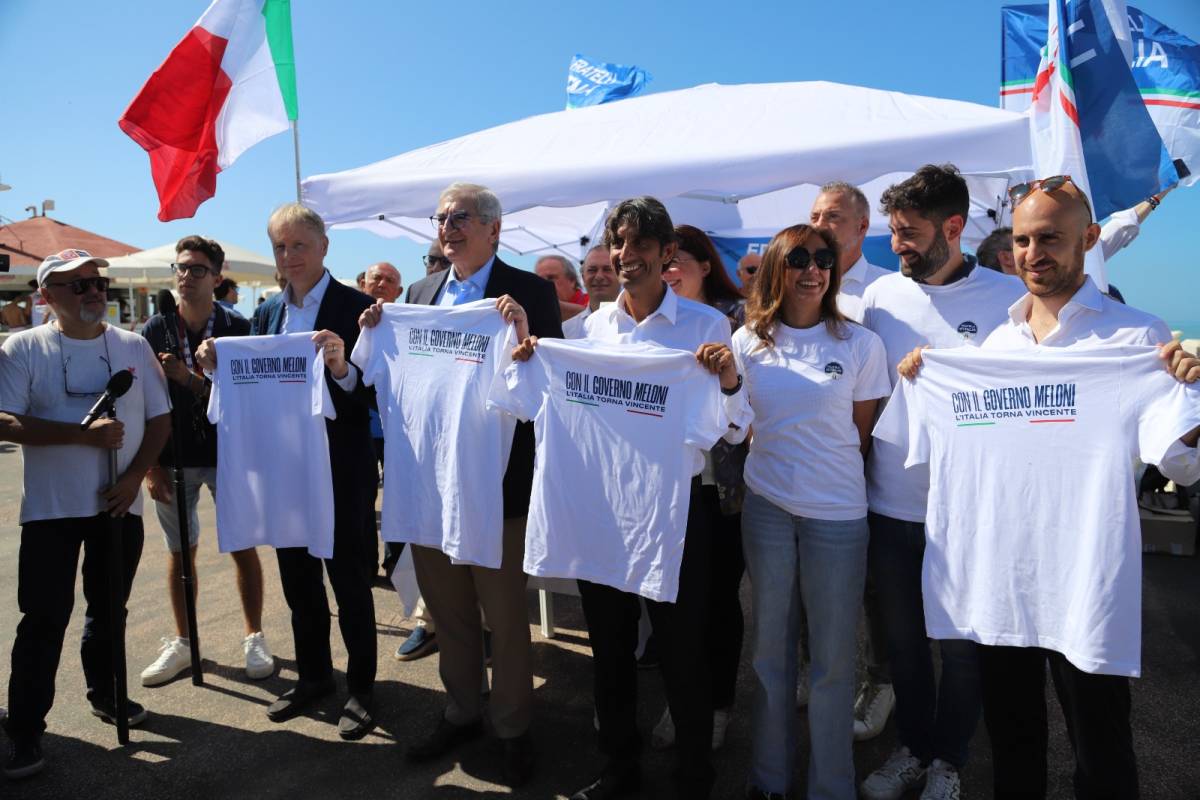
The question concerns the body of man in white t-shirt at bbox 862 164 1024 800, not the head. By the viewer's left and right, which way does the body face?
facing the viewer and to the left of the viewer

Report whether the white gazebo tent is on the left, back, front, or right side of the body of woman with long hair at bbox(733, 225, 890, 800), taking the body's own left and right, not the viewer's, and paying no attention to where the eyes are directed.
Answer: back

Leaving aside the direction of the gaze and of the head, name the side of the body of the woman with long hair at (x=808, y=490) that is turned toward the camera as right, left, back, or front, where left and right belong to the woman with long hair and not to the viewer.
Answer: front

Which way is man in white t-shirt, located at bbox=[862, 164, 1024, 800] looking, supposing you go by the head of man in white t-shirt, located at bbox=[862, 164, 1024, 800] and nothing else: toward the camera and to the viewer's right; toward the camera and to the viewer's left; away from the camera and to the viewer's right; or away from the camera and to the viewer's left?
toward the camera and to the viewer's left

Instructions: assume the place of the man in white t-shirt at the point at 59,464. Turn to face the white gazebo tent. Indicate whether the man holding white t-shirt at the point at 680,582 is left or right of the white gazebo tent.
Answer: right

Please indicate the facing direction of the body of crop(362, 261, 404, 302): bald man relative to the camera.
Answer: toward the camera

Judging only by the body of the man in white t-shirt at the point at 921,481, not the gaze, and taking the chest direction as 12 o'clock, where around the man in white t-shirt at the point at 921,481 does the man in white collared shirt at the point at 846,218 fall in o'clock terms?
the man in white collared shirt at the point at 846,218 is roughly at 4 o'clock from the man in white t-shirt at the point at 921,481.

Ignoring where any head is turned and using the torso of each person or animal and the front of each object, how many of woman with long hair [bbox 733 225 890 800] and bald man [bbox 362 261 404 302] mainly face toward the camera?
2

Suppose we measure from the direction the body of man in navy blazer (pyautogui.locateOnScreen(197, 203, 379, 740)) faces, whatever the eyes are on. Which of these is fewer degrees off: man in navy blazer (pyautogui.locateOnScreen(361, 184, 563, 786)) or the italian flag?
the man in navy blazer

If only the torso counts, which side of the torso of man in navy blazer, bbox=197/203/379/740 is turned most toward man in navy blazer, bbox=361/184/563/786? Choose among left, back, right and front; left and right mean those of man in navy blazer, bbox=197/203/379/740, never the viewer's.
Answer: left

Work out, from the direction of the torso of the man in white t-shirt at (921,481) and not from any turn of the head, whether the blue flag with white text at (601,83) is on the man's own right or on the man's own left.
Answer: on the man's own right
